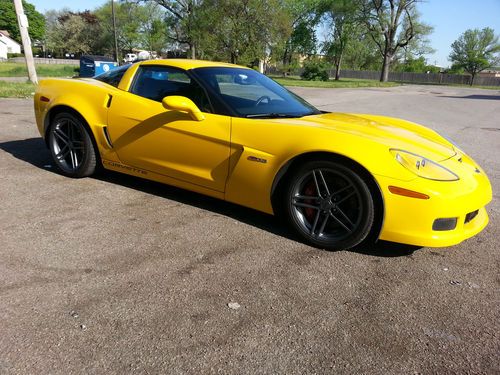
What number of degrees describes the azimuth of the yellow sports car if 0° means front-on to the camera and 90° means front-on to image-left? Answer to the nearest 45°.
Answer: approximately 315°

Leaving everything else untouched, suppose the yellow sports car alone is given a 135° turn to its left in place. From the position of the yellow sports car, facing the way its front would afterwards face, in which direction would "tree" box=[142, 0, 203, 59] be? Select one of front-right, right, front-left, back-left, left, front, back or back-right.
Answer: front

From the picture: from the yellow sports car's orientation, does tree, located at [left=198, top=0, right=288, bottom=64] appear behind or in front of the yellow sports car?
behind

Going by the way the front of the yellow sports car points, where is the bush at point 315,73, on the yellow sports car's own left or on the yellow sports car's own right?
on the yellow sports car's own left

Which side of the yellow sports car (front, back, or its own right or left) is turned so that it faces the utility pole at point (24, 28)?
back
